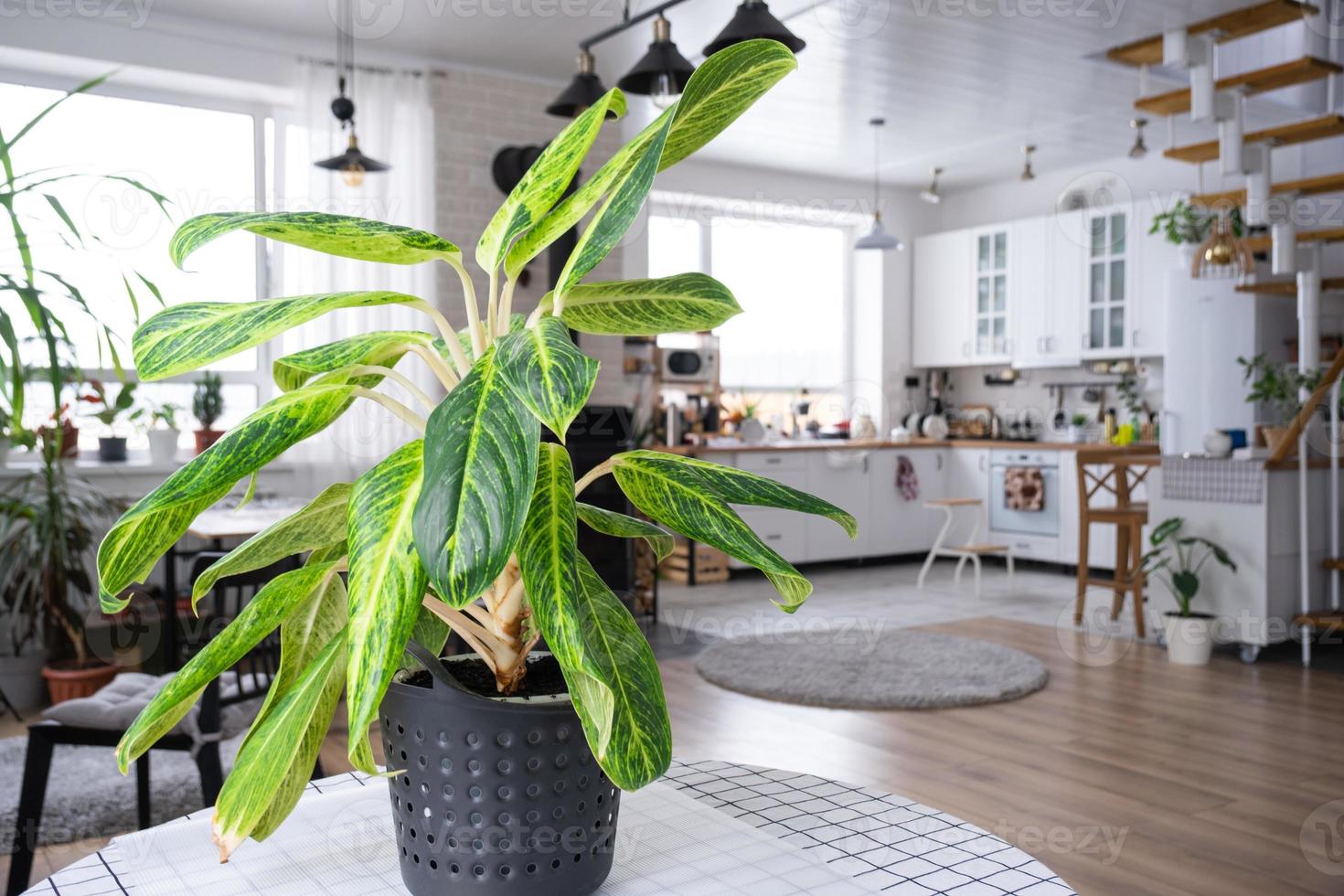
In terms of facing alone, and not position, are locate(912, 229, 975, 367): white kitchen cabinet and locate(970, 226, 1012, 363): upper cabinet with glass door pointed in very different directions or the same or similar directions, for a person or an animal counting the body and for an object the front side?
same or similar directions

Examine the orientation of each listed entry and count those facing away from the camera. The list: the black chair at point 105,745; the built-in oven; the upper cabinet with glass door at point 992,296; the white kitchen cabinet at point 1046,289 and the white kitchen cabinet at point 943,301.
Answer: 0

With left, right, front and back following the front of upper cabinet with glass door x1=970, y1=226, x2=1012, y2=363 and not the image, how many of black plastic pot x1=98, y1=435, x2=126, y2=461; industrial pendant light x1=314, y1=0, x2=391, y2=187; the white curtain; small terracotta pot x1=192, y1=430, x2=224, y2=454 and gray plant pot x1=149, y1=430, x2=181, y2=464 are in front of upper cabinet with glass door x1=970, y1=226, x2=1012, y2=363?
5

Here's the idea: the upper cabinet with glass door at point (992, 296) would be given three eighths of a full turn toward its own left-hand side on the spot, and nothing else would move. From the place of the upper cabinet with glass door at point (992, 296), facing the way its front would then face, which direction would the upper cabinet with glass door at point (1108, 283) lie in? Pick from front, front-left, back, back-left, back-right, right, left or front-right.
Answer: front-right

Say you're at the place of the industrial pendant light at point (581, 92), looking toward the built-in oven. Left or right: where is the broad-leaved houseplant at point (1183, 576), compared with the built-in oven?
right

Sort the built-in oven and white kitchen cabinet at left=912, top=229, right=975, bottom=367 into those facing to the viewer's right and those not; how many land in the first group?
0

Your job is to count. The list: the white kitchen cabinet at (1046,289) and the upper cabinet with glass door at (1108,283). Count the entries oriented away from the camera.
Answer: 0

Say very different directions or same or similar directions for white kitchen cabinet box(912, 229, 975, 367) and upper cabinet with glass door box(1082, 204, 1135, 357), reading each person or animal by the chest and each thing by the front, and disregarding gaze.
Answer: same or similar directions

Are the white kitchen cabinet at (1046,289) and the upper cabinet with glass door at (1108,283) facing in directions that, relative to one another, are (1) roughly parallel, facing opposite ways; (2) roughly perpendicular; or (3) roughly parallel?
roughly parallel

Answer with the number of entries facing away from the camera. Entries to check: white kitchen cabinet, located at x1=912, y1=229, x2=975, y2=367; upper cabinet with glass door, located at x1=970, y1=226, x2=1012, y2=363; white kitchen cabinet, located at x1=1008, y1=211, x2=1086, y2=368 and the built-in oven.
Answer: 0

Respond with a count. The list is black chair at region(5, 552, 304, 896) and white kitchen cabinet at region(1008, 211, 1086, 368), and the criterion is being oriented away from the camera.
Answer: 0

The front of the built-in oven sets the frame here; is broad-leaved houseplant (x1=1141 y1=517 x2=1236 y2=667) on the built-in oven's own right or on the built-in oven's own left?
on the built-in oven's own left

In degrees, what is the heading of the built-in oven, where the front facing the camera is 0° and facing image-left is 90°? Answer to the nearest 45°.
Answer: approximately 45°

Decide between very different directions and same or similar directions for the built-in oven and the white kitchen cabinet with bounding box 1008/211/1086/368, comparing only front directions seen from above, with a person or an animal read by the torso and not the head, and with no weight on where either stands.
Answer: same or similar directions

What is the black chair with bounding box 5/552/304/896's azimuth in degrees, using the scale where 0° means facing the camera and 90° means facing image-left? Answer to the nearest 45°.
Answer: approximately 45°

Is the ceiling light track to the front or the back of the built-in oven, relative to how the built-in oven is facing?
to the front

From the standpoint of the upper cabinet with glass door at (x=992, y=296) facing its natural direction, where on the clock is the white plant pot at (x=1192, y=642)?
The white plant pot is roughly at 10 o'clock from the upper cabinet with glass door.
